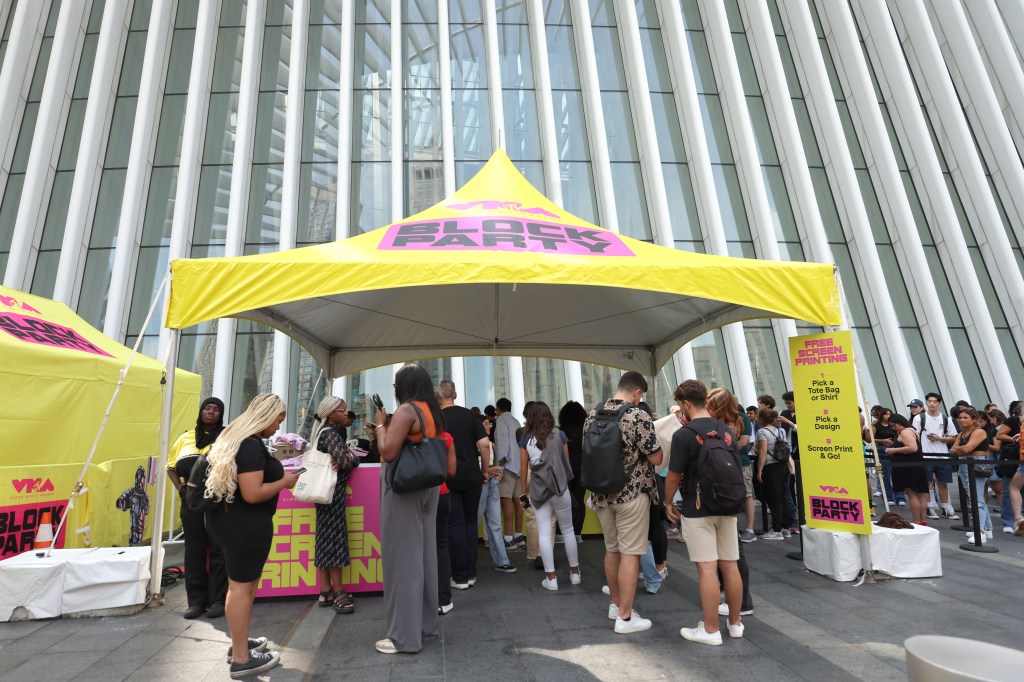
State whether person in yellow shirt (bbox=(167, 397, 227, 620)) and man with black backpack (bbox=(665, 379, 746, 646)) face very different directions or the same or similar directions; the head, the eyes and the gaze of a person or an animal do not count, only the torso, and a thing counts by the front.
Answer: very different directions

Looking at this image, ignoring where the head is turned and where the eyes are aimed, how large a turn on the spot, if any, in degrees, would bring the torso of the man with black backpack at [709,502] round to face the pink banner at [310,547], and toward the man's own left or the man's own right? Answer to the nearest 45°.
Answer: approximately 45° to the man's own left

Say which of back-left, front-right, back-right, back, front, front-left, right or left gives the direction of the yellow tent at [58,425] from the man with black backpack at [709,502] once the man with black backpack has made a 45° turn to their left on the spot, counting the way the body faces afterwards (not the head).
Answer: front

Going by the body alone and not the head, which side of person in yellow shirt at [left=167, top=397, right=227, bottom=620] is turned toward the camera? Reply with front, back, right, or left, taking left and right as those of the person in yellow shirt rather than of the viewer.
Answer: front

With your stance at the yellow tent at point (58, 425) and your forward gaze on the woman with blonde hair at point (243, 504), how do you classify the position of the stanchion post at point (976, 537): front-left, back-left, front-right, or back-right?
front-left

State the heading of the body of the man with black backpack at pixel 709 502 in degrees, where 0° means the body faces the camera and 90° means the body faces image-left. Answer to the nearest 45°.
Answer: approximately 135°

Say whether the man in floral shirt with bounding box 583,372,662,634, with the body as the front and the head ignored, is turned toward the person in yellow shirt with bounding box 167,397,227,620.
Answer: no

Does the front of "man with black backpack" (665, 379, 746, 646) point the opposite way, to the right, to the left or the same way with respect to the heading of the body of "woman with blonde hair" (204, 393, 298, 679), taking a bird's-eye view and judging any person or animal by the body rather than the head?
to the left

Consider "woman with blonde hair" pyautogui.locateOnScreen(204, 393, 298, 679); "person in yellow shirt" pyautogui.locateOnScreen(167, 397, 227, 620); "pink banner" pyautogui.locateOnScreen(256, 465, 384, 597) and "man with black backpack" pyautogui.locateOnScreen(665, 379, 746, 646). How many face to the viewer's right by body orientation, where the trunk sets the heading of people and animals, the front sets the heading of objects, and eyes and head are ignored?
1

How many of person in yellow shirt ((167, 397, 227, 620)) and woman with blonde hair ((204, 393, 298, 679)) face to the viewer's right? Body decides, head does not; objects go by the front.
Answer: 1

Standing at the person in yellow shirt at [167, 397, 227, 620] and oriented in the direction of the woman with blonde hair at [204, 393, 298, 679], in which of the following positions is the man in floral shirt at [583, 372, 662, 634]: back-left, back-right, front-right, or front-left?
front-left

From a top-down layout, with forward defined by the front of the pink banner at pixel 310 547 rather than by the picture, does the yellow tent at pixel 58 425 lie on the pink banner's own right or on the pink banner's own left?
on the pink banner's own right

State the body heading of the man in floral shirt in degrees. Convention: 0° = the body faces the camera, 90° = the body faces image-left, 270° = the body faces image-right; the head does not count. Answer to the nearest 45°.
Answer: approximately 225°

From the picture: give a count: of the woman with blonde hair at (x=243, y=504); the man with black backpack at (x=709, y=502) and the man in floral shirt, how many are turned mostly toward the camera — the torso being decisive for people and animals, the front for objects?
0

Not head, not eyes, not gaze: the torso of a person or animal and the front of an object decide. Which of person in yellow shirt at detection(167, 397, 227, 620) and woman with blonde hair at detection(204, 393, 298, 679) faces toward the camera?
the person in yellow shirt

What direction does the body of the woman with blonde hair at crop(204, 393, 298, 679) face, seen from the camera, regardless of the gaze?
to the viewer's right

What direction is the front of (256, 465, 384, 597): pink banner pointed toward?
toward the camera

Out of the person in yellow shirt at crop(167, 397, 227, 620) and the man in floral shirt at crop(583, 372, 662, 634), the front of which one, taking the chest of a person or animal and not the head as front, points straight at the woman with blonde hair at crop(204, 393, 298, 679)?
the person in yellow shirt
